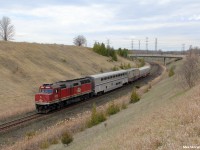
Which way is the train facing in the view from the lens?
facing the viewer and to the left of the viewer

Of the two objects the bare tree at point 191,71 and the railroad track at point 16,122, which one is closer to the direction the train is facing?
the railroad track

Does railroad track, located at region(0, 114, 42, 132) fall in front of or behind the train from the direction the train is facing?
in front

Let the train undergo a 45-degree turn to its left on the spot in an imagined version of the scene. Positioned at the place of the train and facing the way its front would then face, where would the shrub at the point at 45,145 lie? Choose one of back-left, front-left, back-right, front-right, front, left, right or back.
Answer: front

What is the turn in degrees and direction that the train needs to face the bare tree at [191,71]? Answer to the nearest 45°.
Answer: approximately 135° to its left
